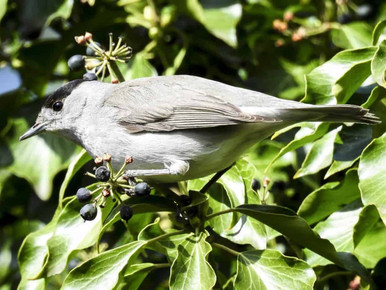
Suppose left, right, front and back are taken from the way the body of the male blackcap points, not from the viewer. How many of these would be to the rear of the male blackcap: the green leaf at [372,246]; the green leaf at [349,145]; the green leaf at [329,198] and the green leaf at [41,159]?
3

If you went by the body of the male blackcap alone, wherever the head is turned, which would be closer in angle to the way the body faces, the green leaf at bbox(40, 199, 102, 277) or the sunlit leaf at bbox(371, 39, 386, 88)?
the green leaf

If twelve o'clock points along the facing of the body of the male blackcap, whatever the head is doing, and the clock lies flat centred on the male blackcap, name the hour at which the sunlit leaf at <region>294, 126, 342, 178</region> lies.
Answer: The sunlit leaf is roughly at 6 o'clock from the male blackcap.

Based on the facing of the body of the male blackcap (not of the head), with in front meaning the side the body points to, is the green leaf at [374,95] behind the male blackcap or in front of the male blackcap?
behind

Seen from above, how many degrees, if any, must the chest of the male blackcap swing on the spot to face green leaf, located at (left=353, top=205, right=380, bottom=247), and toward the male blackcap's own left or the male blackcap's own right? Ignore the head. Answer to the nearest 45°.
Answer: approximately 135° to the male blackcap's own left

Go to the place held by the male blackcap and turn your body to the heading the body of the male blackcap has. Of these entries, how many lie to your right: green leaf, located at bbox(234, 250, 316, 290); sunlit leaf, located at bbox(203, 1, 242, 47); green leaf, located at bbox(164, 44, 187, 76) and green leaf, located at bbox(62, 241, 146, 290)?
2

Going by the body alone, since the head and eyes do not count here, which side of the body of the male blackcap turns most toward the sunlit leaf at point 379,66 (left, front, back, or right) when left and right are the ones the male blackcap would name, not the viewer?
back

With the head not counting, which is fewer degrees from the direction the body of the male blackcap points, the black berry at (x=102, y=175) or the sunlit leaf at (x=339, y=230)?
the black berry

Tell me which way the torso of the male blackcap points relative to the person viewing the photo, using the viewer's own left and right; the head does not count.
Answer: facing to the left of the viewer

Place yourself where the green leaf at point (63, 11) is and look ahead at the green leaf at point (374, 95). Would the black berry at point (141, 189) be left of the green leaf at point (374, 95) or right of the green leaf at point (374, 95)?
right

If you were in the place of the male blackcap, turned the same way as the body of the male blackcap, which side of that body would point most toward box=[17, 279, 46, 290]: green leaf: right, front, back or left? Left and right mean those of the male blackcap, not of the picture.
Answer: front

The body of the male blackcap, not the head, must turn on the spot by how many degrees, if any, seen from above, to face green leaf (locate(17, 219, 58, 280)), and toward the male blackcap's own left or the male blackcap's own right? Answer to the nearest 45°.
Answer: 0° — it already faces it

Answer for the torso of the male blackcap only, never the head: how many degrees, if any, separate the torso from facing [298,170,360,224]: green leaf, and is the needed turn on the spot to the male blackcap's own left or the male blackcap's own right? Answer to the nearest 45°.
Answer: approximately 180°

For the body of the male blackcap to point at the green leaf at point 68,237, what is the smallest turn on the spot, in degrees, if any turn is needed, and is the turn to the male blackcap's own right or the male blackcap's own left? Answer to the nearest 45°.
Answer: approximately 45° to the male blackcap's own left
